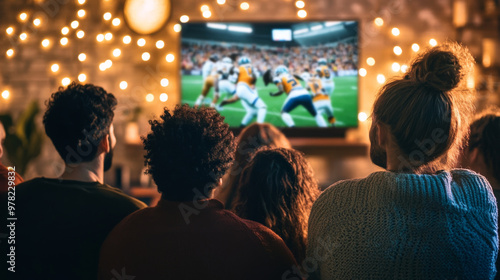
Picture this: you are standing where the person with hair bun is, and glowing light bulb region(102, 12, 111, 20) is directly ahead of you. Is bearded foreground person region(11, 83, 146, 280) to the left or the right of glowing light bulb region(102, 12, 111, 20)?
left

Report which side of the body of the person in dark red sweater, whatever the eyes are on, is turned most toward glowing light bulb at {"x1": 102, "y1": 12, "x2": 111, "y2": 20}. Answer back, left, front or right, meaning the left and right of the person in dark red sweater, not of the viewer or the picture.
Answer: front

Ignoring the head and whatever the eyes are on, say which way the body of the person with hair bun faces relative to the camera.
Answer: away from the camera

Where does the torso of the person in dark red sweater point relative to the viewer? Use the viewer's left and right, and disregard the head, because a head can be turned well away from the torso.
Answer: facing away from the viewer

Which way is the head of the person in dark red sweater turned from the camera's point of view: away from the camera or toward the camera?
away from the camera

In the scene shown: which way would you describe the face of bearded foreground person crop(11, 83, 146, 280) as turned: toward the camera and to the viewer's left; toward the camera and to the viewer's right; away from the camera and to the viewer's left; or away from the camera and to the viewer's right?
away from the camera and to the viewer's right

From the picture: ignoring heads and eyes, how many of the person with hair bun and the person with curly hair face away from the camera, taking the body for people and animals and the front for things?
2

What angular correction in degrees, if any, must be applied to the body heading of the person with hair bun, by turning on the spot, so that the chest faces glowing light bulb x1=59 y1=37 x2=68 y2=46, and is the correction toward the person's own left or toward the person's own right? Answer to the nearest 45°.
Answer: approximately 45° to the person's own left

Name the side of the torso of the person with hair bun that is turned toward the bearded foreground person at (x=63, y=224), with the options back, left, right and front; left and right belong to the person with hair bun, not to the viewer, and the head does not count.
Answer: left

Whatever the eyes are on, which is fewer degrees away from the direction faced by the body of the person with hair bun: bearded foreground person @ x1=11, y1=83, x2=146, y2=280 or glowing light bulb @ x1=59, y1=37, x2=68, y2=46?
the glowing light bulb

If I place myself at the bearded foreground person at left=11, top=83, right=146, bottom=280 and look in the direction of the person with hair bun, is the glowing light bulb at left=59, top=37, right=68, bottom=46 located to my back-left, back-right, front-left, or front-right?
back-left
